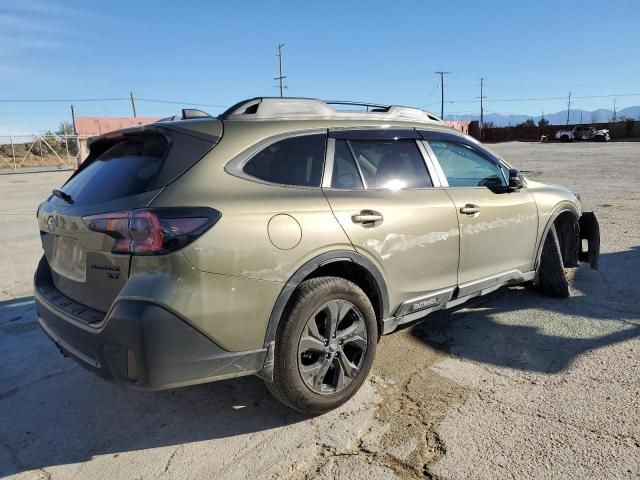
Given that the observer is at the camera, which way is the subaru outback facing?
facing away from the viewer and to the right of the viewer

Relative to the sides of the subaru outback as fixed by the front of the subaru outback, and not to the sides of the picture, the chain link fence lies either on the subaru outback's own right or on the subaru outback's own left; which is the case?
on the subaru outback's own left
